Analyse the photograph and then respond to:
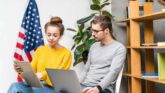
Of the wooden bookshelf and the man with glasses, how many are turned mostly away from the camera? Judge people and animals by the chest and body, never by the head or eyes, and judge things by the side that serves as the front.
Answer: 0

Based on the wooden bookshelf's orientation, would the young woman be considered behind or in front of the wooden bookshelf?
in front

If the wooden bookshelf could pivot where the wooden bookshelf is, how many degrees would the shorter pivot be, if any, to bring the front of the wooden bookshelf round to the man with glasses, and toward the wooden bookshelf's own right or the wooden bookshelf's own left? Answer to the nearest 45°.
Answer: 0° — it already faces them

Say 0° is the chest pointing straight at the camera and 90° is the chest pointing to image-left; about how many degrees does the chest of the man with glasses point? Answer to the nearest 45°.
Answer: approximately 45°

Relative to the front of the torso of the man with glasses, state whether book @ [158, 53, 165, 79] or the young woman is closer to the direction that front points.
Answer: the young woman

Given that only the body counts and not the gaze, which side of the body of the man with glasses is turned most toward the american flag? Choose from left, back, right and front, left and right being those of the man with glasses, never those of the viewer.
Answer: right

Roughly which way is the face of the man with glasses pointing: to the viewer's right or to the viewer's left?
to the viewer's left

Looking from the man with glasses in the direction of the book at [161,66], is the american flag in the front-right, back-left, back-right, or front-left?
back-left

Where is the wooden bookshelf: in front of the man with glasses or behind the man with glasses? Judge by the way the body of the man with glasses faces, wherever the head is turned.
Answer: behind
